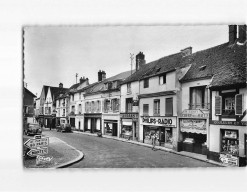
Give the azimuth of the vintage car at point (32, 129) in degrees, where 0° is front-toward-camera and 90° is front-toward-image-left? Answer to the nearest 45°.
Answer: approximately 315°

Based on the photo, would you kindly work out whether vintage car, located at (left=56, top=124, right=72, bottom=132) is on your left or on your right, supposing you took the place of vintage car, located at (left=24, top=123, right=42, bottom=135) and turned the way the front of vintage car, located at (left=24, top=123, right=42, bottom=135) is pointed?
on your left

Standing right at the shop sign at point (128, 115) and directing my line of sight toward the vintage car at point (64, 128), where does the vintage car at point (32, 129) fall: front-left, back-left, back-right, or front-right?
front-left

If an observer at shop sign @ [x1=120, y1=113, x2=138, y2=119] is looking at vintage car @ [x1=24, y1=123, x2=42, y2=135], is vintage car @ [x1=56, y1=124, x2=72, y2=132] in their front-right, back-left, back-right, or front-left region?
front-right
